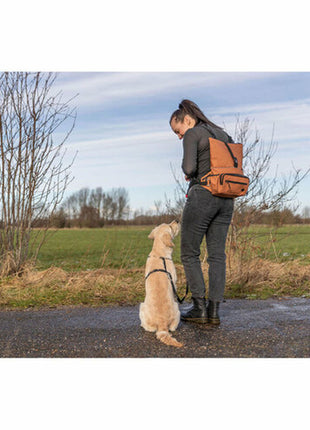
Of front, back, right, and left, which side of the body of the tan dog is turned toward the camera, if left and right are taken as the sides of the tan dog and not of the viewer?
back
